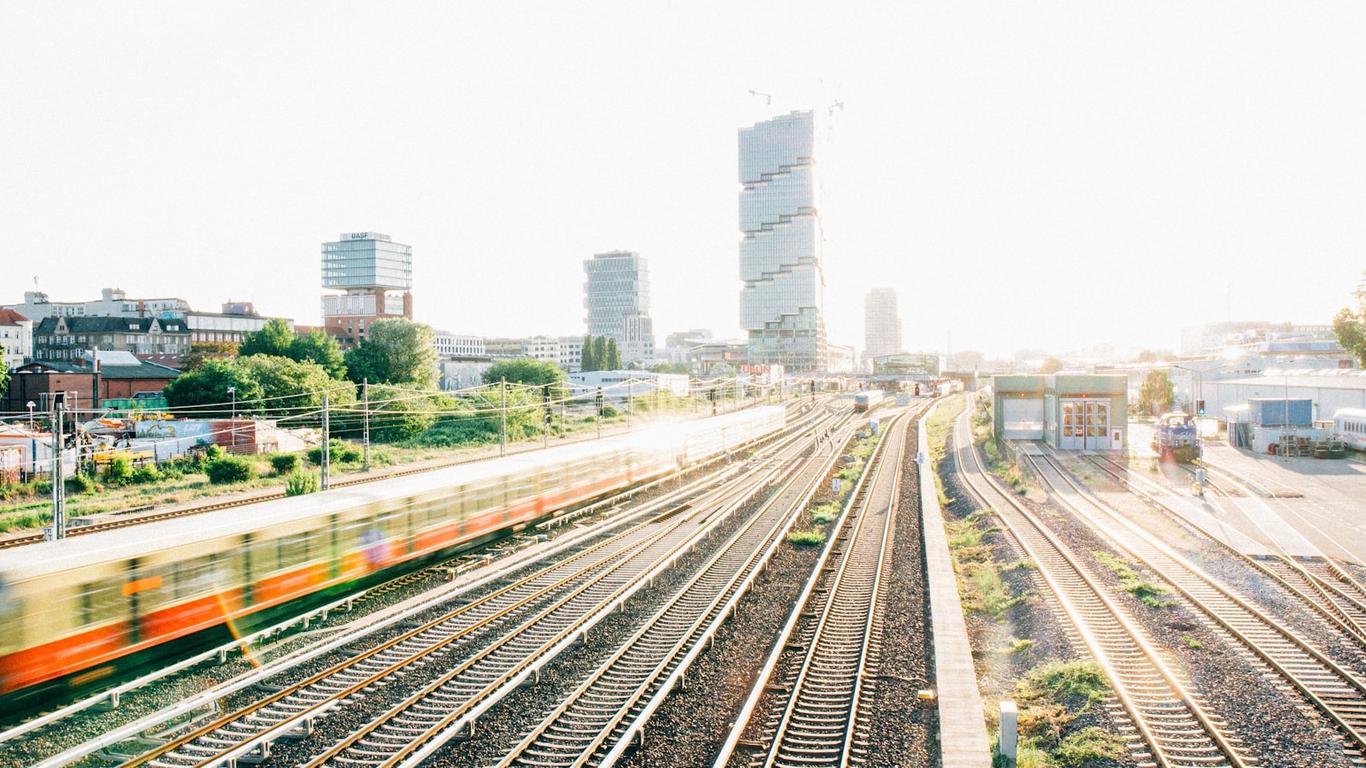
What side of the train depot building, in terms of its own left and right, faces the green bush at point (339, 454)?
right

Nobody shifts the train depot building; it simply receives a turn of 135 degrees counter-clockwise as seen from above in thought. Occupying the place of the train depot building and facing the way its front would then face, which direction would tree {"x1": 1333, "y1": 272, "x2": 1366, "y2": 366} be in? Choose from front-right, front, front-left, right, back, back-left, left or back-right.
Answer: front

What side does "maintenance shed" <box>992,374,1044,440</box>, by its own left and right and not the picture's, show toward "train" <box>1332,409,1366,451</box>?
left

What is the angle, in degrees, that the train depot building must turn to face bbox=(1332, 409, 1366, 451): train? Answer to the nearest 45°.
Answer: approximately 90° to its left

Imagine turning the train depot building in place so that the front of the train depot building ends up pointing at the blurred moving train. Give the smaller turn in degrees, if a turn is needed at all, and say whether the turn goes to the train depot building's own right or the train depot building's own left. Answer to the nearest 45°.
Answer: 0° — it already faces it

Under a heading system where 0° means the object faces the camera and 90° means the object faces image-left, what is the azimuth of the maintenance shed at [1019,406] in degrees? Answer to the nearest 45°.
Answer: approximately 0°
